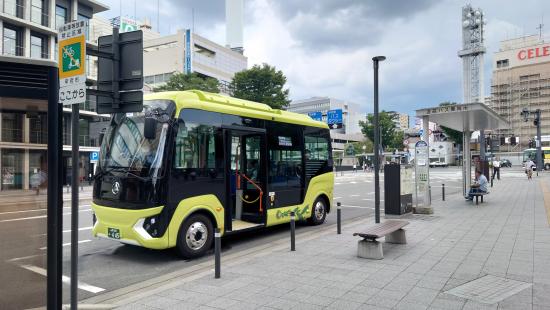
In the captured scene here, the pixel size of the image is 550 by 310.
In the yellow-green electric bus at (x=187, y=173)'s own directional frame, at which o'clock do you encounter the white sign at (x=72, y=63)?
The white sign is roughly at 11 o'clock from the yellow-green electric bus.

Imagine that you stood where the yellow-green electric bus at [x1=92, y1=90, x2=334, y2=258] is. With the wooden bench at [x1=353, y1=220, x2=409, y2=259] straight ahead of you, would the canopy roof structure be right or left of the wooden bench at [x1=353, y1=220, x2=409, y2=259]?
left

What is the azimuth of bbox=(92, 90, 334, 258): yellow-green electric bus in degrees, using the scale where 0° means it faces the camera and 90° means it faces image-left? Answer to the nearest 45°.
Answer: approximately 45°

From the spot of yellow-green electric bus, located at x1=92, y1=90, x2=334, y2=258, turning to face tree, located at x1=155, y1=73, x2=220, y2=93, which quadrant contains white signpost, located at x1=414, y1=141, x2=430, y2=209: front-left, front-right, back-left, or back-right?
front-right

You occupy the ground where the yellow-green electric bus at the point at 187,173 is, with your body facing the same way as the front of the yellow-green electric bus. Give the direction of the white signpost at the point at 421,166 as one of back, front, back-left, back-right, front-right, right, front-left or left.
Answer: back

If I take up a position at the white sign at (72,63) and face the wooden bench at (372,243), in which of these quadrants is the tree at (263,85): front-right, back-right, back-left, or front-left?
front-left

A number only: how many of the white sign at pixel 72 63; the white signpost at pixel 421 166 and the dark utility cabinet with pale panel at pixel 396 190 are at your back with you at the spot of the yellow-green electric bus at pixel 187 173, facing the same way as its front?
2

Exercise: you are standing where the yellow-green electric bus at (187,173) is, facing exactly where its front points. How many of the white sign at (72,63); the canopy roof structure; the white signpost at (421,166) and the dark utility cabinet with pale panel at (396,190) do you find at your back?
3

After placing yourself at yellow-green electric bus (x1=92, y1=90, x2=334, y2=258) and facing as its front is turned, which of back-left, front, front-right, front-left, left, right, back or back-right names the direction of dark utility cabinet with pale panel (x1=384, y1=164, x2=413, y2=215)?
back

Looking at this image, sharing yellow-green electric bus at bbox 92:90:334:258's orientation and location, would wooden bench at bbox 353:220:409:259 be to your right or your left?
on your left

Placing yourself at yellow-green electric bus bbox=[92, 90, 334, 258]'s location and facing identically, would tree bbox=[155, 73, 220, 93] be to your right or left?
on your right

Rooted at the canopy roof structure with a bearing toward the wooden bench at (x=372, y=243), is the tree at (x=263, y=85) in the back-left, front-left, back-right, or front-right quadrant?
back-right

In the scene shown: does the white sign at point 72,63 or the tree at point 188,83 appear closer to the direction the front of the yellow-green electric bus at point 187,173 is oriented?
the white sign

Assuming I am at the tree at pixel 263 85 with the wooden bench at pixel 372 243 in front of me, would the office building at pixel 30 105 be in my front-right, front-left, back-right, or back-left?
front-right
